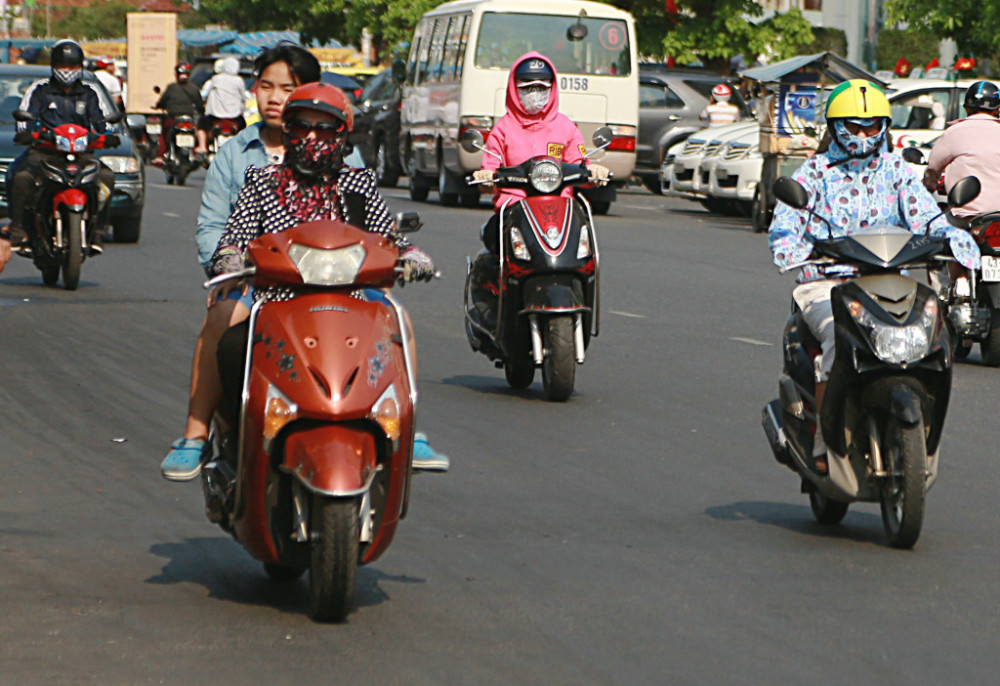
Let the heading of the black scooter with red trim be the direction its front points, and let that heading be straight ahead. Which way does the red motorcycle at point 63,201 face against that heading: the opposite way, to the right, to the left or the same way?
the same way

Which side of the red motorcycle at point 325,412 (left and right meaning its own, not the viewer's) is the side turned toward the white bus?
back

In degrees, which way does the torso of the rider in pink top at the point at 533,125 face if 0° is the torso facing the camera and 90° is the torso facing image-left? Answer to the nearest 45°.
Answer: approximately 0°

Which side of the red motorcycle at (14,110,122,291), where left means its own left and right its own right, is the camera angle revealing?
front

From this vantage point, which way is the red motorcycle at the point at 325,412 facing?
toward the camera

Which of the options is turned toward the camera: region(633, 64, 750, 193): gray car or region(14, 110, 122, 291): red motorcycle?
the red motorcycle

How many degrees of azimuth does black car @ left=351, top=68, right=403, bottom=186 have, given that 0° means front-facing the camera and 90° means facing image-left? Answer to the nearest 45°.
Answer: approximately 45°

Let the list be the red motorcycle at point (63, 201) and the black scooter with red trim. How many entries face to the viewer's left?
0

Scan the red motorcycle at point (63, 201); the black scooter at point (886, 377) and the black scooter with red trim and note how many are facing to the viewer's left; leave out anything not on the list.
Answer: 0

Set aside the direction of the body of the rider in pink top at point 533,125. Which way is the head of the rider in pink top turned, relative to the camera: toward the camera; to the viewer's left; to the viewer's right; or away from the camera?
toward the camera

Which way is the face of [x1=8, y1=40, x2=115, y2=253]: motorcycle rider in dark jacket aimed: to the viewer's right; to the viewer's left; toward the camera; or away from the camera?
toward the camera

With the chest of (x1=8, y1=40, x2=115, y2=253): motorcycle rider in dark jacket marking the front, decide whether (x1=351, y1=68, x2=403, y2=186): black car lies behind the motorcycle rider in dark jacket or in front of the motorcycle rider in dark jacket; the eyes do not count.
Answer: behind

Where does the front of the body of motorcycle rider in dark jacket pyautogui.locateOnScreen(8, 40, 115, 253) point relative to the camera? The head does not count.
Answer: toward the camera

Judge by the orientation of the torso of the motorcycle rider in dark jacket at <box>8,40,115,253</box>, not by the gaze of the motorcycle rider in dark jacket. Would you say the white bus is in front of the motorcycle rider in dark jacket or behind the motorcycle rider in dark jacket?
behind
